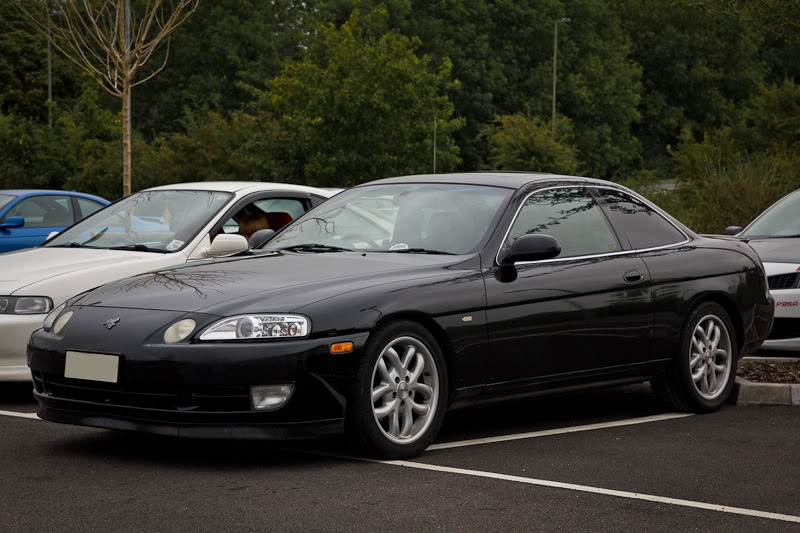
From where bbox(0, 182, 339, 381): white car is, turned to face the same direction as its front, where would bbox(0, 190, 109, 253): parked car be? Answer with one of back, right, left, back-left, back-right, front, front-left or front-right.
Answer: back-right

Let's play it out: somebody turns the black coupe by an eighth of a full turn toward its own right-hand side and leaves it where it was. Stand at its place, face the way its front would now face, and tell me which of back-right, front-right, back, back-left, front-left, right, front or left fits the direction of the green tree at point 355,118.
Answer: right

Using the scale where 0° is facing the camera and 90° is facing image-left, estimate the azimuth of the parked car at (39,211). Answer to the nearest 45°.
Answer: approximately 45°

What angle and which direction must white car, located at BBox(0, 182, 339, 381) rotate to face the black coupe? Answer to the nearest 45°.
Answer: approximately 90° to its left

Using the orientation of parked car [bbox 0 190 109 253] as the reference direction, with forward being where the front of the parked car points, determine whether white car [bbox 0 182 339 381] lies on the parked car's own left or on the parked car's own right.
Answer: on the parked car's own left

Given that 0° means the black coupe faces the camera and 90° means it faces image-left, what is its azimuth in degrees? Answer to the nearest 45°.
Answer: approximately 45°

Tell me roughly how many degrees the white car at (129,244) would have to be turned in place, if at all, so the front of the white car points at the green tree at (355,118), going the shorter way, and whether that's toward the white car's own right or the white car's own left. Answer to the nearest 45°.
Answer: approximately 135° to the white car's own right

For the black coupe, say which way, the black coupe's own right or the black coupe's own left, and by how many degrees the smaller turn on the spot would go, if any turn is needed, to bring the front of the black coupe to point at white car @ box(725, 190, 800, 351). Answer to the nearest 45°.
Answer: approximately 180°
